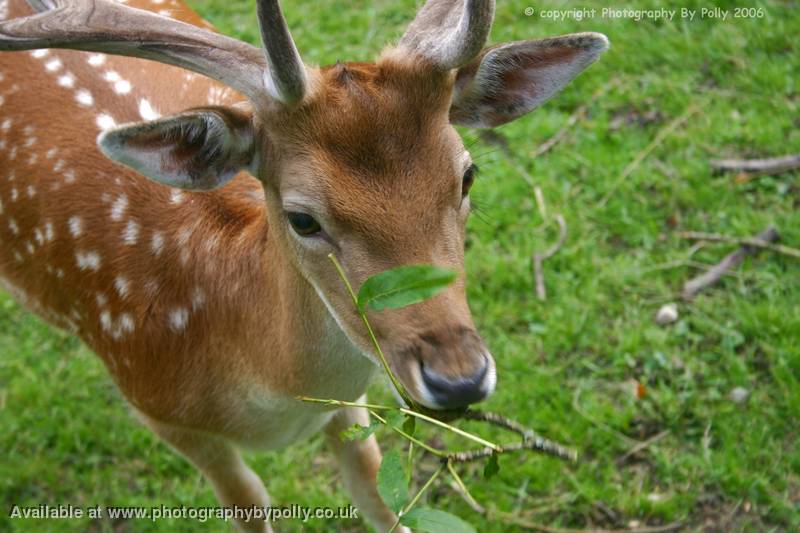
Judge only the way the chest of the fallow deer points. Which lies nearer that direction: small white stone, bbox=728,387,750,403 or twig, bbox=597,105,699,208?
the small white stone

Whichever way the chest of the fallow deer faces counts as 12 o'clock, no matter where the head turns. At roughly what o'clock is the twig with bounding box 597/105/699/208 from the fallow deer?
The twig is roughly at 9 o'clock from the fallow deer.

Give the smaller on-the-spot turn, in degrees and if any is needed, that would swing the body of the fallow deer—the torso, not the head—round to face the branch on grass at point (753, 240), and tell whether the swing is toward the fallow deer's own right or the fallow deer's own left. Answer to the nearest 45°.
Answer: approximately 90° to the fallow deer's own left

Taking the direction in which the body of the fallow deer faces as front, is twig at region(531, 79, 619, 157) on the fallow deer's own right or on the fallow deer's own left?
on the fallow deer's own left

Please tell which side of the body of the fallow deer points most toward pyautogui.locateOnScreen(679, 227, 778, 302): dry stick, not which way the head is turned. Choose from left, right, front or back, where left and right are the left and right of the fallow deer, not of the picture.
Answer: left

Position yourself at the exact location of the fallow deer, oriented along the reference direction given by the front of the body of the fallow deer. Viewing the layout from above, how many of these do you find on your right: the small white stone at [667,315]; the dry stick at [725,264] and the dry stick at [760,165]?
0

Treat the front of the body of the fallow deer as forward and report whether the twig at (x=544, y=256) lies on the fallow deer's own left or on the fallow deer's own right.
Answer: on the fallow deer's own left

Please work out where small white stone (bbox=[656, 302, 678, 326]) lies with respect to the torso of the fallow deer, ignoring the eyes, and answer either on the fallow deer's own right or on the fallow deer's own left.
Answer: on the fallow deer's own left

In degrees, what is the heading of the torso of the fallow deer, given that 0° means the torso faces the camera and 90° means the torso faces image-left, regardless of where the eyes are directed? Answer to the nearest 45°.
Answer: approximately 315°
